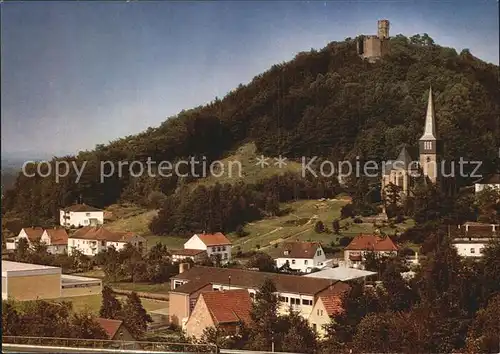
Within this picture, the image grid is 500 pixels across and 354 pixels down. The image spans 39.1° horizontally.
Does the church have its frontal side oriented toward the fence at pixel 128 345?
no

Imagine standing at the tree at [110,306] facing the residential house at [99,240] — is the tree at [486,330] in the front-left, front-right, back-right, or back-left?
back-right

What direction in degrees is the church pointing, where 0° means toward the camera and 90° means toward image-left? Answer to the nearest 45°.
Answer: approximately 225°

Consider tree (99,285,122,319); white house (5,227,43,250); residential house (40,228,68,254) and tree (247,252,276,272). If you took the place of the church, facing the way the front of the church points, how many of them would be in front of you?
0
